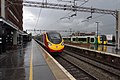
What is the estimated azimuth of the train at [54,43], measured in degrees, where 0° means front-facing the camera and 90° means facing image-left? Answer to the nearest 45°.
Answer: approximately 315°
